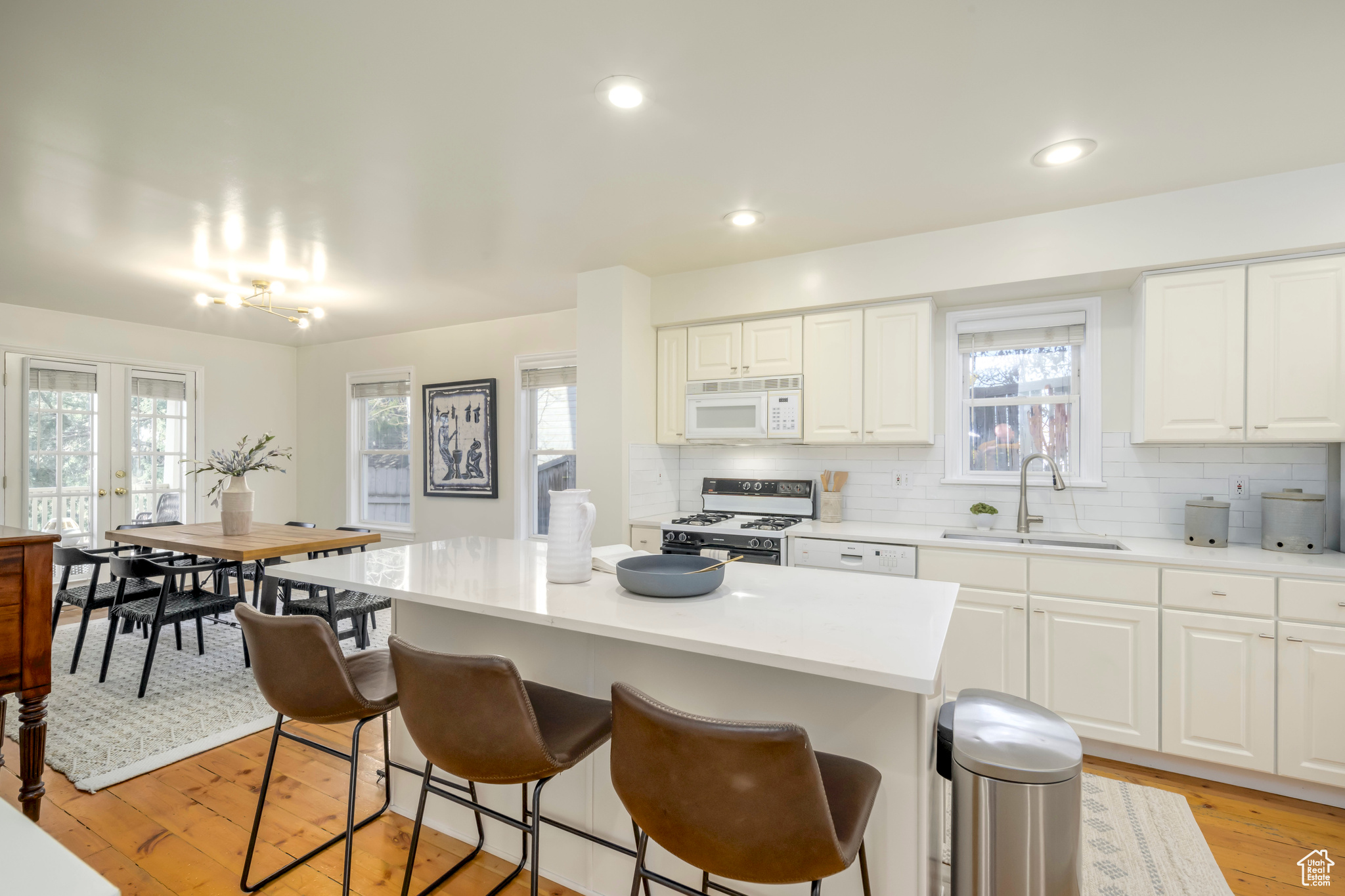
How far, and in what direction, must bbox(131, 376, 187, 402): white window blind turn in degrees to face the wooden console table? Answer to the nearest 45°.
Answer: approximately 45° to its right

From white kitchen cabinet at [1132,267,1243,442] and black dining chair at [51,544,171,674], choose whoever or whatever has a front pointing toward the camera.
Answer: the white kitchen cabinet

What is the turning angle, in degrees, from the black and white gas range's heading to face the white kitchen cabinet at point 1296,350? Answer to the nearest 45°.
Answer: approximately 90° to its left

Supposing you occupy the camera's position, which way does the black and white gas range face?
facing the viewer and to the left of the viewer

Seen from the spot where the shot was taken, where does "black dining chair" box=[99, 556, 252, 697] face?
facing away from the viewer and to the right of the viewer

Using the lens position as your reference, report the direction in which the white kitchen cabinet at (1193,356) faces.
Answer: facing the viewer

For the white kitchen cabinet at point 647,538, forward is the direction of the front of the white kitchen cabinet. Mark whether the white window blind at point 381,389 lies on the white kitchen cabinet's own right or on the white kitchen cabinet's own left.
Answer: on the white kitchen cabinet's own right

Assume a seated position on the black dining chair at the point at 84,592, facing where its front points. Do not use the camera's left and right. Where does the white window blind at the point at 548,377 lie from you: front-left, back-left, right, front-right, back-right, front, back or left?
front-right

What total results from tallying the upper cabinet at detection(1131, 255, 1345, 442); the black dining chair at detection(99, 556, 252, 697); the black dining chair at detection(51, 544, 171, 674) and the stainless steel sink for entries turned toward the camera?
2

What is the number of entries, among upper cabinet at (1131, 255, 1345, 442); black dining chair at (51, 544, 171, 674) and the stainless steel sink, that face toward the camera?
2

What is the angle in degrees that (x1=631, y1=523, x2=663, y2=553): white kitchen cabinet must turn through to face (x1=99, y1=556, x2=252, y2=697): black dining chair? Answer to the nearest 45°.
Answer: approximately 45° to its right

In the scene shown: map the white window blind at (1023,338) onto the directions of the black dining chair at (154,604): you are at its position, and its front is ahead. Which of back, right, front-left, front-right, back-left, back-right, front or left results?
right

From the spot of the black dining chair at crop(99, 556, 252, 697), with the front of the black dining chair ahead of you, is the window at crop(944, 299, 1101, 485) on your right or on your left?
on your right

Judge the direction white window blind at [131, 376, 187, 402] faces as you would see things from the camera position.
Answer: facing the viewer and to the right of the viewer

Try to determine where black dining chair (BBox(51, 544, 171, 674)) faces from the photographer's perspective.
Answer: facing away from the viewer and to the right of the viewer

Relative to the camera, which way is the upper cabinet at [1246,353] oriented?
toward the camera
